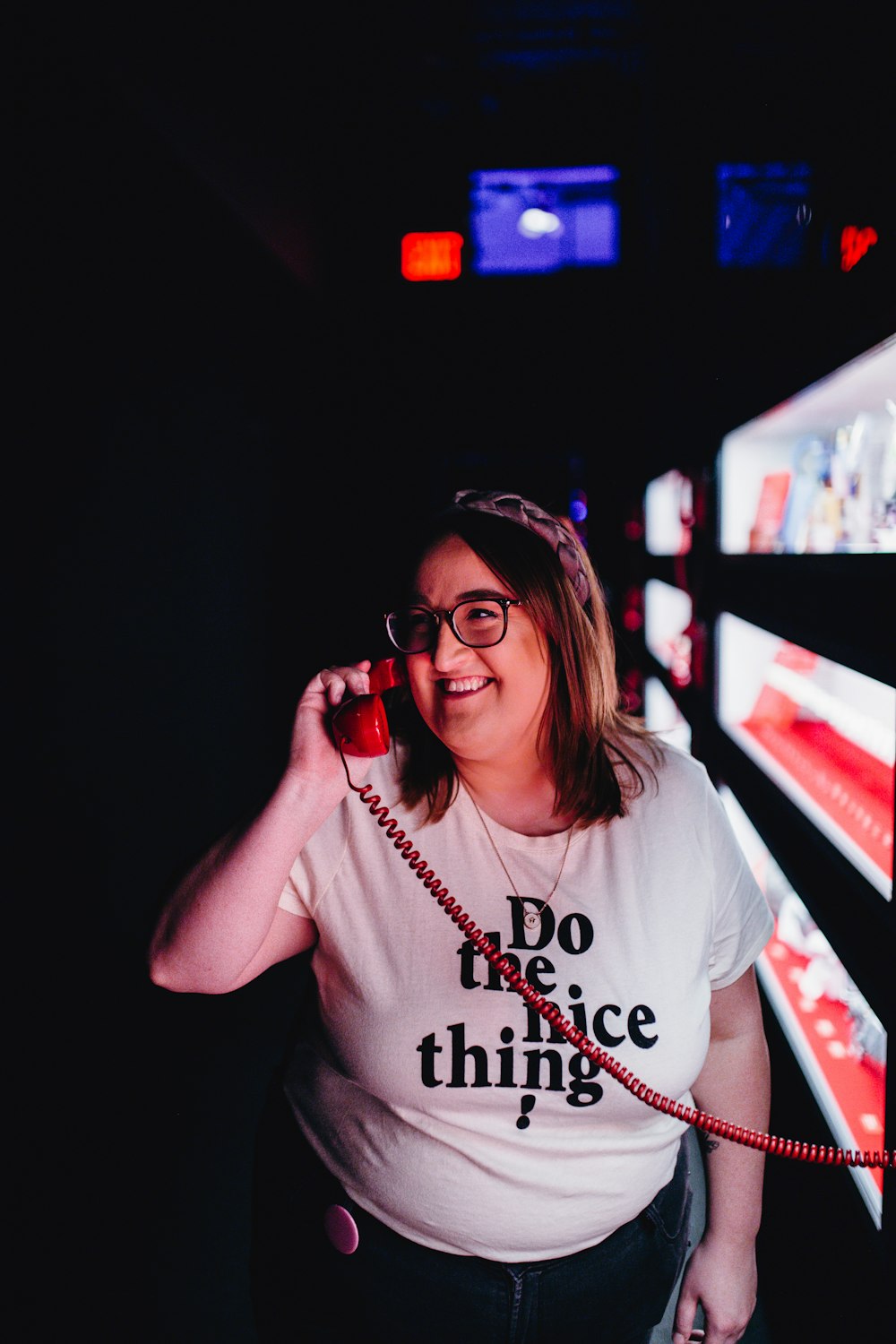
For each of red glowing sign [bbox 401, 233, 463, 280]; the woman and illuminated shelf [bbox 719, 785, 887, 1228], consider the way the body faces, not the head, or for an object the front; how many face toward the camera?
2

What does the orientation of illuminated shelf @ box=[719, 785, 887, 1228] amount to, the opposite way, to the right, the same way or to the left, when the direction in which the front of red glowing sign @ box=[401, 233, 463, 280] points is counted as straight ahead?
to the right

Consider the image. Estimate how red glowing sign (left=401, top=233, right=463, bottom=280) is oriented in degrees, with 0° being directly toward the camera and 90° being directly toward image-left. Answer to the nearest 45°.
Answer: approximately 0°

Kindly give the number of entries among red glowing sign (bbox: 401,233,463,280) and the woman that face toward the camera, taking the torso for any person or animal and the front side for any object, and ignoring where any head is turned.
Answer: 2

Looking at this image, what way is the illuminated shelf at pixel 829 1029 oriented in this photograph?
to the viewer's left

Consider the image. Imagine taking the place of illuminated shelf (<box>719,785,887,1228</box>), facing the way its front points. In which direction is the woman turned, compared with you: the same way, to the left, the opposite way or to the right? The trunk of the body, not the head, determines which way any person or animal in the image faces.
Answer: to the left

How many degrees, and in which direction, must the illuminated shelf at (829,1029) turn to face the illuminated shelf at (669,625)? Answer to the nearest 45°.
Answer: approximately 90° to its right

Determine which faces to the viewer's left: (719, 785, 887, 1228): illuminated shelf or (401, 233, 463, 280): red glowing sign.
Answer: the illuminated shelf

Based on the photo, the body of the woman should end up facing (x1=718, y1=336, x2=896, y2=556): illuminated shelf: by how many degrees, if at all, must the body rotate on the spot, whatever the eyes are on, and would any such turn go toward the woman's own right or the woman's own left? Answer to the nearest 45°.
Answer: approximately 135° to the woman's own left
